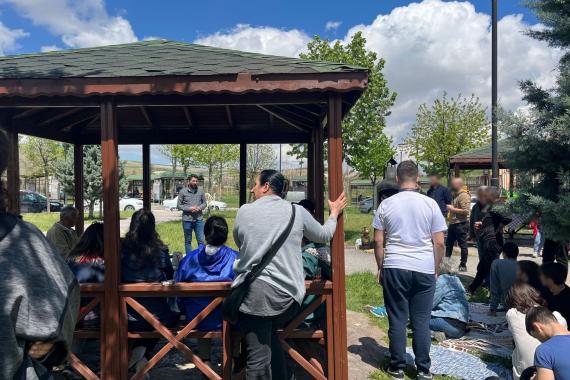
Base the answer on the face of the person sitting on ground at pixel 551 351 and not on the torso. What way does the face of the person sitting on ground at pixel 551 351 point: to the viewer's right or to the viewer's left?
to the viewer's left

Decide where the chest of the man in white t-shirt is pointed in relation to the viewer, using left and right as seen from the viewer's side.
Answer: facing away from the viewer

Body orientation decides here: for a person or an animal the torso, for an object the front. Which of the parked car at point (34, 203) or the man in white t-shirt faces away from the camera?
the man in white t-shirt

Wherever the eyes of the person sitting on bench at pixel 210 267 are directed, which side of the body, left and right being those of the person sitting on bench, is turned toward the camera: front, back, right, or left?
back

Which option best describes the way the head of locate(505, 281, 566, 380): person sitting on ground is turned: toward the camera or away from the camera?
away from the camera

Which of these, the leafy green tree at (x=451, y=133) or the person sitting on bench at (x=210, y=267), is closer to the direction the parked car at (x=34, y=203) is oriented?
the leafy green tree

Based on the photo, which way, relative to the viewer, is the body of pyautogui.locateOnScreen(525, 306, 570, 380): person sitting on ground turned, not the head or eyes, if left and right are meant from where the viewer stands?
facing away from the viewer and to the left of the viewer

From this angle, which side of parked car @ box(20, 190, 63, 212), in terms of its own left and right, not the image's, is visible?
right

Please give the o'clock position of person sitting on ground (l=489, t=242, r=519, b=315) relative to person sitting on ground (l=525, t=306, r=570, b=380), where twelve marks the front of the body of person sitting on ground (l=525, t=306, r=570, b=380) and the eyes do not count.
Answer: person sitting on ground (l=489, t=242, r=519, b=315) is roughly at 1 o'clock from person sitting on ground (l=525, t=306, r=570, b=380).

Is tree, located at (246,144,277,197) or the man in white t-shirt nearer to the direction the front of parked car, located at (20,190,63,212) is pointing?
the tree

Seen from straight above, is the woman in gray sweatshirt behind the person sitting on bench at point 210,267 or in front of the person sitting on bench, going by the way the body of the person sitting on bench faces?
behind

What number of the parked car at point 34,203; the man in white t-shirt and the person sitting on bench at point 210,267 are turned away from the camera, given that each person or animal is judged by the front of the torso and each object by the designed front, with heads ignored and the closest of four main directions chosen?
2

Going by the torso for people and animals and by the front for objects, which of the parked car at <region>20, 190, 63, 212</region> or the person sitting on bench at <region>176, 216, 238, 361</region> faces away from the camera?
the person sitting on bench
